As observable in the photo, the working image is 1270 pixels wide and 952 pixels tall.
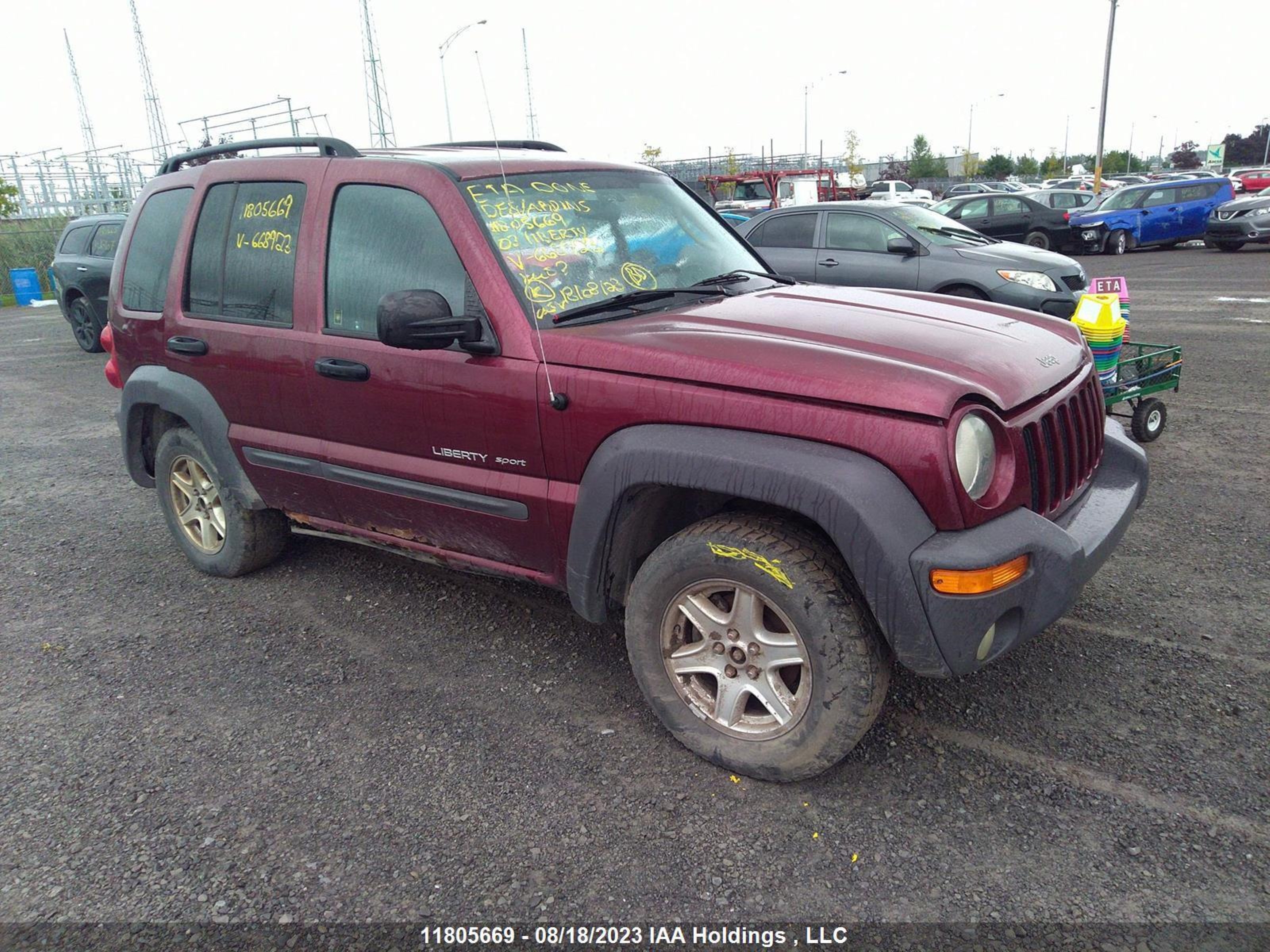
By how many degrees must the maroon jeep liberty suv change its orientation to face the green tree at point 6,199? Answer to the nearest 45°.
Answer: approximately 180°

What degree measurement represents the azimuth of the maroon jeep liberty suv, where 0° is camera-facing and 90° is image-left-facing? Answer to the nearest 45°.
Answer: approximately 315°

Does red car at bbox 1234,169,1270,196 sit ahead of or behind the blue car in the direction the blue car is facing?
behind

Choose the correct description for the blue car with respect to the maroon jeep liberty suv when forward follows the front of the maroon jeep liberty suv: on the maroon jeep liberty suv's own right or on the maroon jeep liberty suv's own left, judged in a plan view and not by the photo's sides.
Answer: on the maroon jeep liberty suv's own left

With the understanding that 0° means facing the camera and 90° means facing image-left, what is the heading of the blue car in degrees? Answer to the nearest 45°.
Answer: approximately 45°

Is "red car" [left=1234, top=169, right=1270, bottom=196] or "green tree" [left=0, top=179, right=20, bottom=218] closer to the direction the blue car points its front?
the green tree

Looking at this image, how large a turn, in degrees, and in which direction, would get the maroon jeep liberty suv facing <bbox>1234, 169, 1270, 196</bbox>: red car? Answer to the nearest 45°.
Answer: approximately 90° to its left
